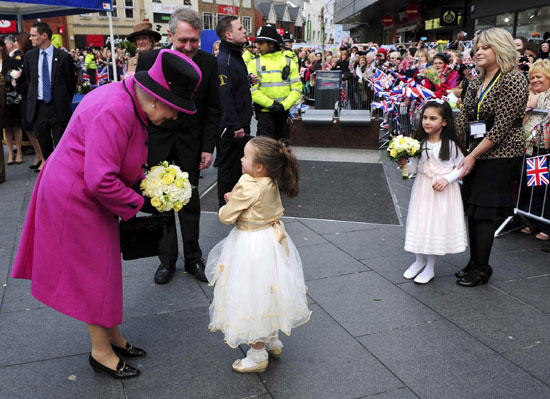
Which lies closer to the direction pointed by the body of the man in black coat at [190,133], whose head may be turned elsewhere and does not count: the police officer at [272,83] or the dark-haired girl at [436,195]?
the dark-haired girl

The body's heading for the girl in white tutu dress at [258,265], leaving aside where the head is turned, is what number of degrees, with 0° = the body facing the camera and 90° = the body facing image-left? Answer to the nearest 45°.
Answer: approximately 90°

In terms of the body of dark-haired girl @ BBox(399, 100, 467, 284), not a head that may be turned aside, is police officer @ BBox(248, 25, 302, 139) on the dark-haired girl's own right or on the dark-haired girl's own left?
on the dark-haired girl's own right

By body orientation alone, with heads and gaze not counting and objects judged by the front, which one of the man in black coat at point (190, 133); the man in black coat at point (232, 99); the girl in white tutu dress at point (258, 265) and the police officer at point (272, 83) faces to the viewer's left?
the girl in white tutu dress

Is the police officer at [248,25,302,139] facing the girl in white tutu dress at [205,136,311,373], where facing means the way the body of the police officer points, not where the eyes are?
yes

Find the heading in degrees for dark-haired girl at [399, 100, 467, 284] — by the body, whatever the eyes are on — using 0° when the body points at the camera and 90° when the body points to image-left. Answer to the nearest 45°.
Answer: approximately 45°
